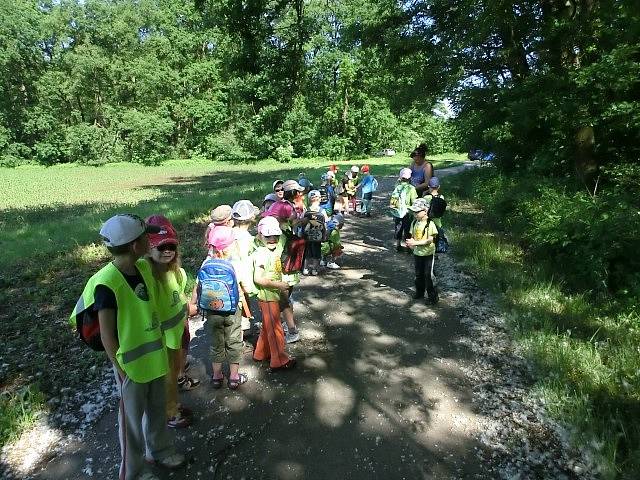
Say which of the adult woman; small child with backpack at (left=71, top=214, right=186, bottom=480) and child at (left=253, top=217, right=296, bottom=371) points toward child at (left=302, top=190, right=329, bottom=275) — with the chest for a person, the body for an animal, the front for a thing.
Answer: the adult woman

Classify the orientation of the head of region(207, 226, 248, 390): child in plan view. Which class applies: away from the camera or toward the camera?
away from the camera

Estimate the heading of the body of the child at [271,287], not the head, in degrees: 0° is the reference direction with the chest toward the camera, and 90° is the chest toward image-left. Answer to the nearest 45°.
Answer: approximately 315°

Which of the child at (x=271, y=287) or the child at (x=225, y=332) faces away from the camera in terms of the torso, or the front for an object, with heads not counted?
the child at (x=225, y=332)

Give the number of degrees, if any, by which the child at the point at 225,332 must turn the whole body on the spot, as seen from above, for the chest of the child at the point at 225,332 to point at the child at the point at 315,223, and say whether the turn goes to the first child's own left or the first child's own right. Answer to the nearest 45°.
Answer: approximately 45° to the first child's own right

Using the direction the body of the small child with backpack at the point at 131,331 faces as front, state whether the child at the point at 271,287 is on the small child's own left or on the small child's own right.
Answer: on the small child's own left

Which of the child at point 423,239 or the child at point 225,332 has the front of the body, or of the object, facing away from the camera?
the child at point 225,332

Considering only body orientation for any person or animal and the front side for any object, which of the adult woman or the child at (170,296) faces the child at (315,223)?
the adult woman

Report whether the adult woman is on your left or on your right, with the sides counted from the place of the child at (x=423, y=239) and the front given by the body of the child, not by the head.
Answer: on your right
